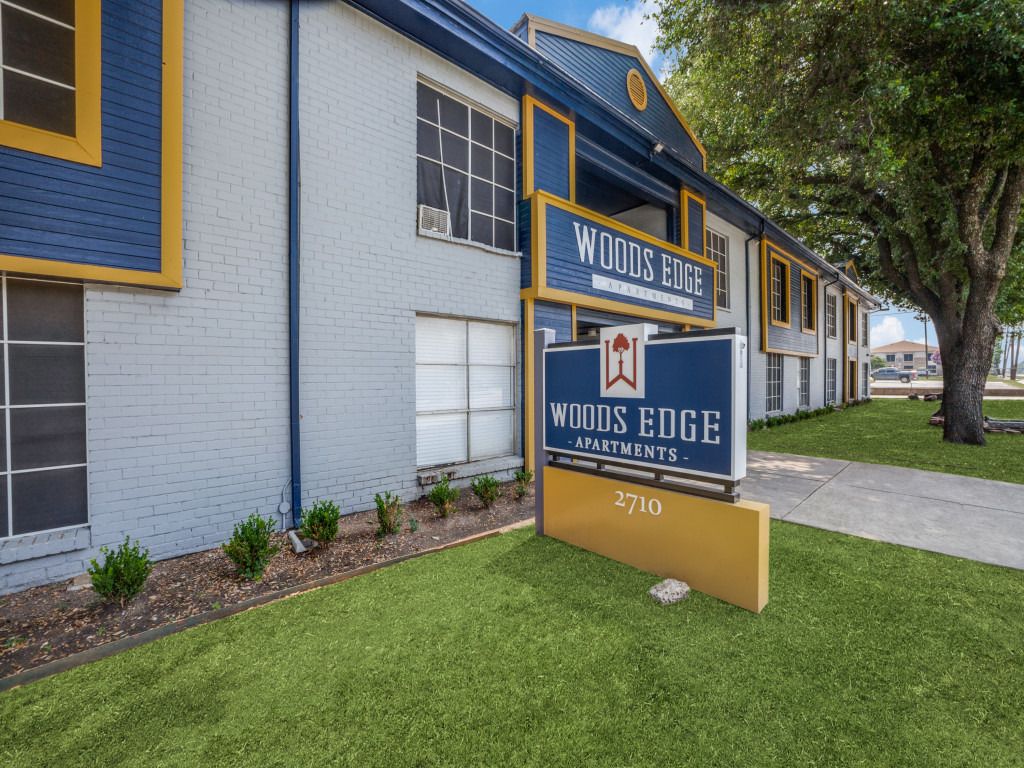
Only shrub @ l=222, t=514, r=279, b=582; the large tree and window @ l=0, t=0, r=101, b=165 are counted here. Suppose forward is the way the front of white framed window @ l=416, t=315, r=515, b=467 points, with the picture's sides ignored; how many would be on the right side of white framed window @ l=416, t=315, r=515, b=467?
2

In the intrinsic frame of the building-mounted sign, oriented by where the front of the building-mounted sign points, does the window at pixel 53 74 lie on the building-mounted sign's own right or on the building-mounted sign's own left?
on the building-mounted sign's own right

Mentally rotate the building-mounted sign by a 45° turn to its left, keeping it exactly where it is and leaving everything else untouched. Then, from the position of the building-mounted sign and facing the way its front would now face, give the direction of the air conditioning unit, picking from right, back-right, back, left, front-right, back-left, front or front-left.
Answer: back-right

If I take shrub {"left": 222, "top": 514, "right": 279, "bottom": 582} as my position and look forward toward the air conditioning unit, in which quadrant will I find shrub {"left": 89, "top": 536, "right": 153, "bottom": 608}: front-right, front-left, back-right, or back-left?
back-left

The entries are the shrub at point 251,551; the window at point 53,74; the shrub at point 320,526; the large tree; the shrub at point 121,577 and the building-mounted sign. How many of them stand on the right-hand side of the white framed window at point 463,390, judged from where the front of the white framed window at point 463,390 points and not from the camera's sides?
4

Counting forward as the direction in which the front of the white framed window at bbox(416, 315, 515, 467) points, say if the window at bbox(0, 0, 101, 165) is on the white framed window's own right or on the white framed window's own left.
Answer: on the white framed window's own right

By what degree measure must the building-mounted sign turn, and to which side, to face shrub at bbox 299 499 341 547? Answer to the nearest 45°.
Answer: approximately 90° to its right

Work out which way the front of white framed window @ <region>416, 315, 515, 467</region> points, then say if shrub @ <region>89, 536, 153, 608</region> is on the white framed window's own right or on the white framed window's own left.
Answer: on the white framed window's own right

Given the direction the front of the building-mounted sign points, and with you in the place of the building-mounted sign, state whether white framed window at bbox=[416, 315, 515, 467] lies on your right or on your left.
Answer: on your right

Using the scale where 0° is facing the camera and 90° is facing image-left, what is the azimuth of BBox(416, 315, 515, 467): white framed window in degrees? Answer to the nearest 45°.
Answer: approximately 315°

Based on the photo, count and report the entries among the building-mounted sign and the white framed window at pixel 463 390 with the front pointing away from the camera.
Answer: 0
